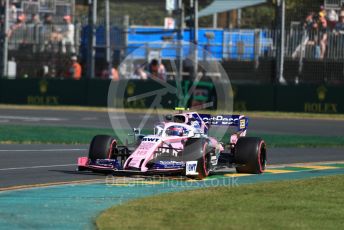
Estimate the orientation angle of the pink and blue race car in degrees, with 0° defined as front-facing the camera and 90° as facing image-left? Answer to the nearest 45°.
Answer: approximately 45°
